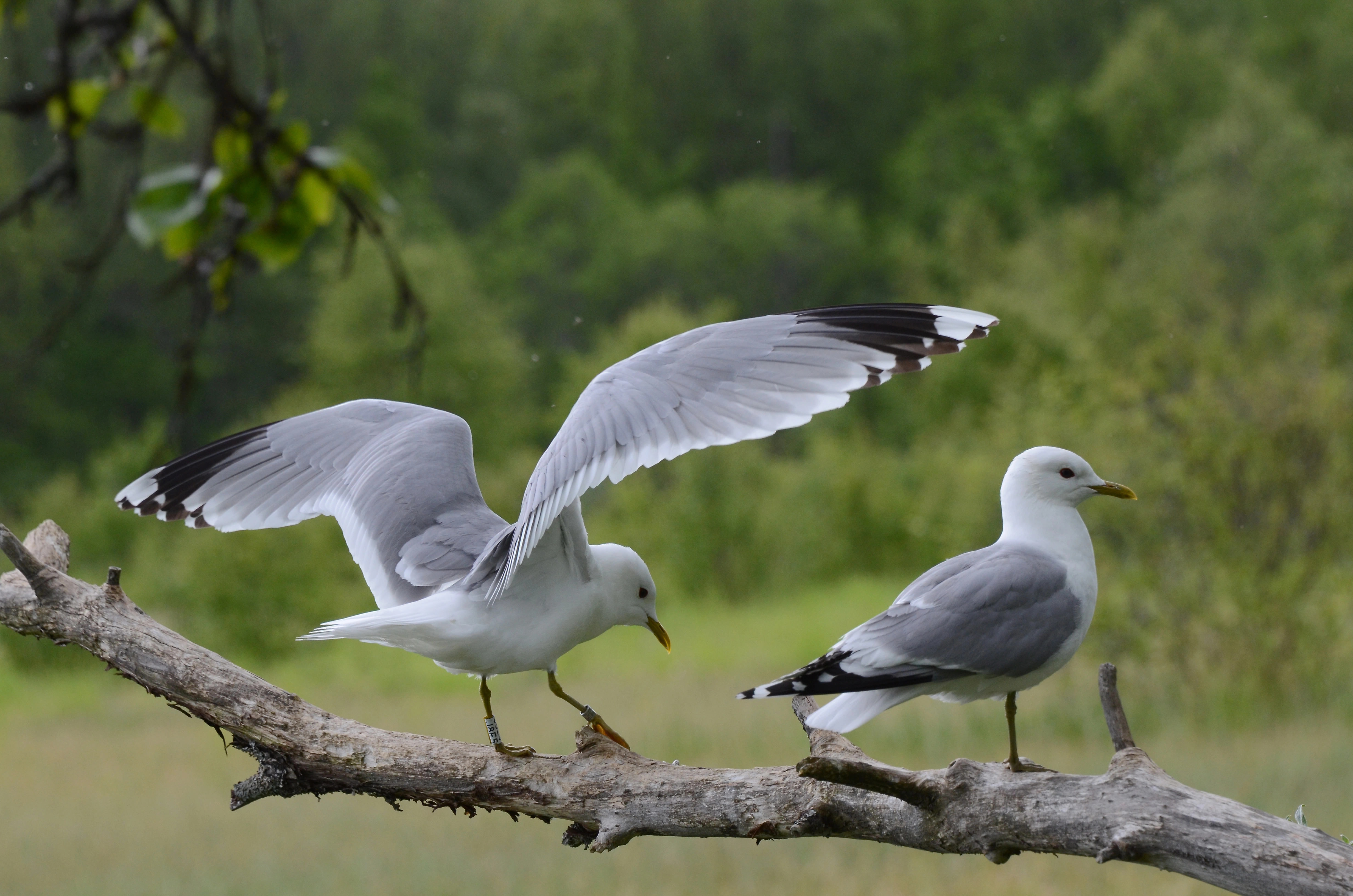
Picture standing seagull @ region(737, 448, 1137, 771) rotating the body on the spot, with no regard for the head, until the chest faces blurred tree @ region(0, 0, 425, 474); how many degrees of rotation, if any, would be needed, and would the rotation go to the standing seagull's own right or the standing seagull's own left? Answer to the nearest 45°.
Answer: approximately 135° to the standing seagull's own right

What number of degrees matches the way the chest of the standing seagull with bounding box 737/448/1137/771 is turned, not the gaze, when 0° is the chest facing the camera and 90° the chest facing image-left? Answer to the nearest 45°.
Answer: approximately 270°
